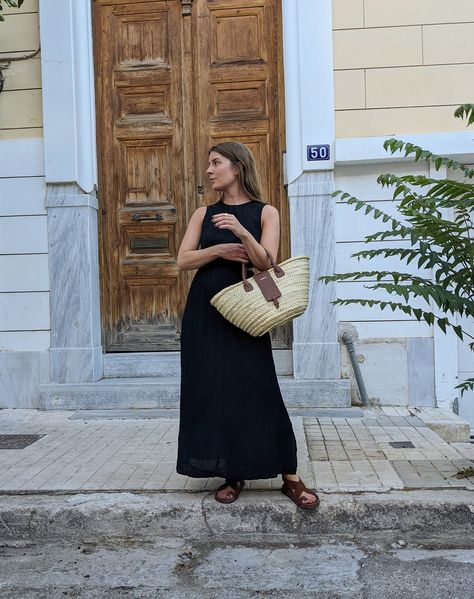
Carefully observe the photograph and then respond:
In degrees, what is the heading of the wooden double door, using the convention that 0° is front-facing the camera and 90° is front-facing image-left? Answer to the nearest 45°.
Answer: approximately 0°

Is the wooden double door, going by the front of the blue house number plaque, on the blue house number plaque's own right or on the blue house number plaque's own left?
on the blue house number plaque's own right

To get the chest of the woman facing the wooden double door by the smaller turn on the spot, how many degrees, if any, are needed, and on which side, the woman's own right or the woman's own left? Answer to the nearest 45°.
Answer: approximately 180°

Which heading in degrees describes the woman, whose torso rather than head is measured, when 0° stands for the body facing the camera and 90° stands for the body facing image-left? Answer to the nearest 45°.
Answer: approximately 0°

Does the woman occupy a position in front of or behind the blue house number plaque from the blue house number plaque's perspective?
in front

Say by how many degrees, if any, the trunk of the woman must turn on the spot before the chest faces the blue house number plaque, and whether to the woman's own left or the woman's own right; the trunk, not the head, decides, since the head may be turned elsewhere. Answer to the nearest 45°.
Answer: approximately 180°

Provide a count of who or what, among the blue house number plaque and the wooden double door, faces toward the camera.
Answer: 2

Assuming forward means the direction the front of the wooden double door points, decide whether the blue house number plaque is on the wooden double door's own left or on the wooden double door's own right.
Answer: on the wooden double door's own left

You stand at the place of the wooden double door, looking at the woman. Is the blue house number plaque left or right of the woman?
left

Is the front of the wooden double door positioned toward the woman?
yes
